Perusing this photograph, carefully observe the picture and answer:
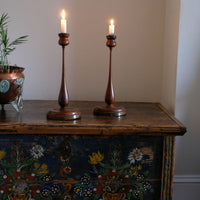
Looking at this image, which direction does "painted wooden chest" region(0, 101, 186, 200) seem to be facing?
toward the camera
